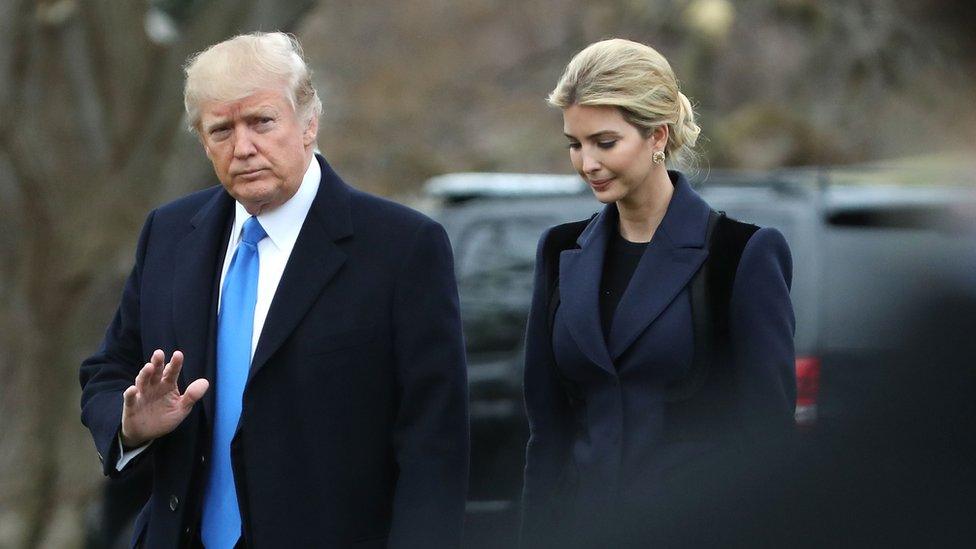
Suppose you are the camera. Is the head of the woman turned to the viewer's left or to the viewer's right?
to the viewer's left

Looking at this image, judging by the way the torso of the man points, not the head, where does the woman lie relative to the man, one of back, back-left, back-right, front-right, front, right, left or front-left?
back-left

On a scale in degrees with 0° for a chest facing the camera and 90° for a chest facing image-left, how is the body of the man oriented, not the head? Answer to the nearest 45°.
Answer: approximately 45°

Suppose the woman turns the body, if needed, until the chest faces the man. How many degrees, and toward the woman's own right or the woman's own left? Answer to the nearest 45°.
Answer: approximately 45° to the woman's own right

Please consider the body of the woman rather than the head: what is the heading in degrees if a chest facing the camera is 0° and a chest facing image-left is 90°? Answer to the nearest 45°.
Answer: approximately 45°
